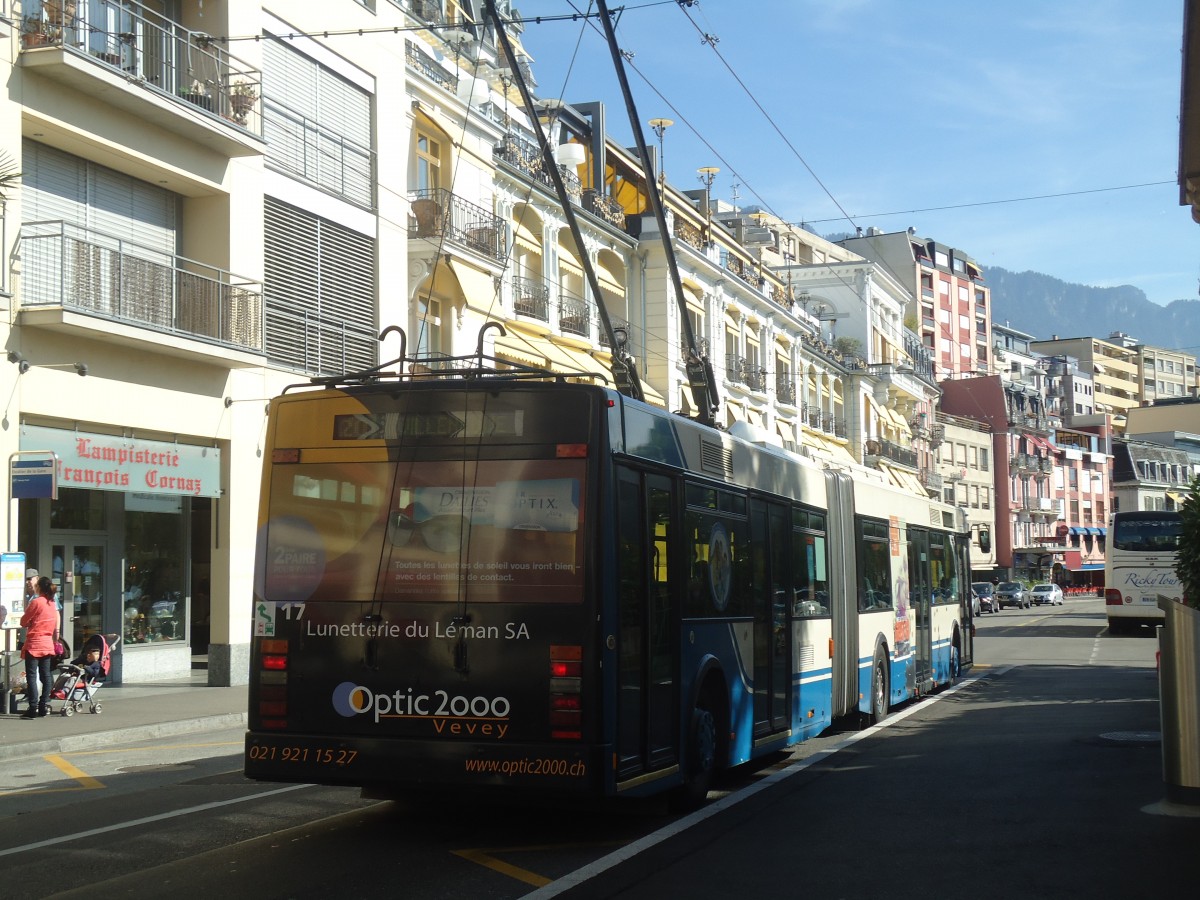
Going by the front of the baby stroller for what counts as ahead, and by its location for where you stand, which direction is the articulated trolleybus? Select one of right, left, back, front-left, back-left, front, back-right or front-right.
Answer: front-left

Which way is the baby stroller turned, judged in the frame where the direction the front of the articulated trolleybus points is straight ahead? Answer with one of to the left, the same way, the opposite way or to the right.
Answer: the opposite way

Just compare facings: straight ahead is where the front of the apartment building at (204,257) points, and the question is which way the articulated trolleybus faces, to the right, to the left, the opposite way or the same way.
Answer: to the left

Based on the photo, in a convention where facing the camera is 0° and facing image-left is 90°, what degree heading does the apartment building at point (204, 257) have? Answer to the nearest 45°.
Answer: approximately 315°

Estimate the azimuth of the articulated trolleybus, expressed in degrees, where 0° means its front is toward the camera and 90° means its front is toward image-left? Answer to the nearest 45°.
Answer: approximately 225°

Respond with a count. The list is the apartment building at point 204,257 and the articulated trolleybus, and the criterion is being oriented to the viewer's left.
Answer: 0

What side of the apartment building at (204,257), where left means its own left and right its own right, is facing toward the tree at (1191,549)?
front

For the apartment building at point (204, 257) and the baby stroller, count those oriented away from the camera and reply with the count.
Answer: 0
